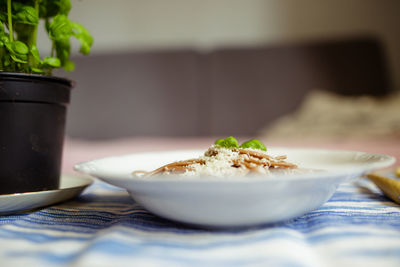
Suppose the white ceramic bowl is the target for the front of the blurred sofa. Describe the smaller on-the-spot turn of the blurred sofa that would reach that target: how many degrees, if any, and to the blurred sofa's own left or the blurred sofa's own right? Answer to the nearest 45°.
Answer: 0° — it already faces it

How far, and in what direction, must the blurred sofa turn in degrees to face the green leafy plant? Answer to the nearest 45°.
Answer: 0° — it already faces it

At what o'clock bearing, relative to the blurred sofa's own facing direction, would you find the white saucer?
The white saucer is roughly at 12 o'clock from the blurred sofa.

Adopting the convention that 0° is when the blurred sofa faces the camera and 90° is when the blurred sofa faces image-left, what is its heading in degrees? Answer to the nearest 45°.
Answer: approximately 0°

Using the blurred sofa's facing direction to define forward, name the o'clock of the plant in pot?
The plant in pot is roughly at 12 o'clock from the blurred sofa.
